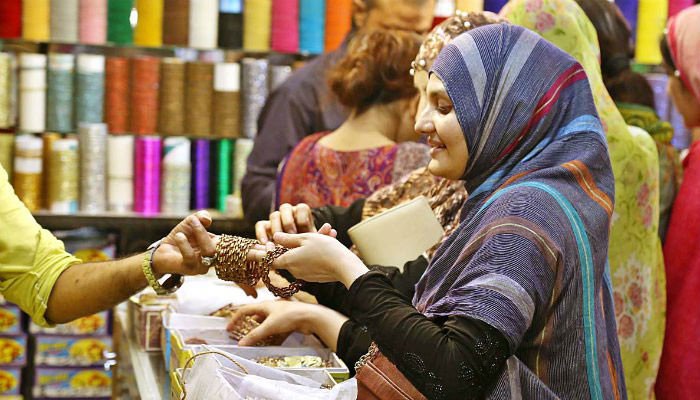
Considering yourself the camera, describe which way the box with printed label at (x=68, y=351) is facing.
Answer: facing the viewer

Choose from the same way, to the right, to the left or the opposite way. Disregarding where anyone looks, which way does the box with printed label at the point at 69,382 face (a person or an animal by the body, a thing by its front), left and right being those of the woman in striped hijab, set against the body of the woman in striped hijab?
to the left

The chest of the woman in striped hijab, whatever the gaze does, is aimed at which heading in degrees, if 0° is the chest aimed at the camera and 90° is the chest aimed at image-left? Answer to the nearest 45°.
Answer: approximately 90°

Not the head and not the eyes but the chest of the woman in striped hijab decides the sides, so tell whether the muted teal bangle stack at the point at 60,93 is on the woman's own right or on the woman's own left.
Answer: on the woman's own right

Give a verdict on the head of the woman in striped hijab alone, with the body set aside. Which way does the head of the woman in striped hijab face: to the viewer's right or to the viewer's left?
to the viewer's left

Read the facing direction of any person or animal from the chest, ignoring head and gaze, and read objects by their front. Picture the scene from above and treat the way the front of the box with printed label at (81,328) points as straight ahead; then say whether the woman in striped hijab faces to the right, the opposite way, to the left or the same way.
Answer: to the right

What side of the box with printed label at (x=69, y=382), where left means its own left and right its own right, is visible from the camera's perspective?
front
